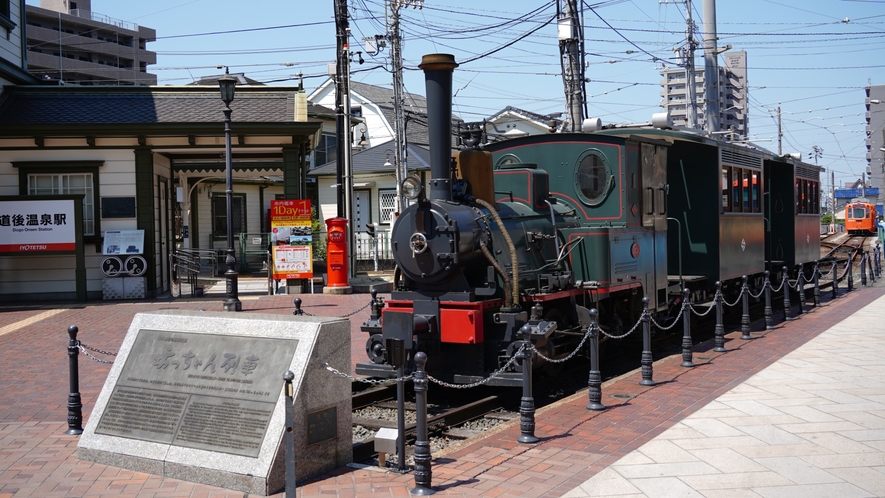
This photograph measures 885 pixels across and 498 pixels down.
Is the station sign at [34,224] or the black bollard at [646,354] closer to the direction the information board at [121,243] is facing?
the black bollard

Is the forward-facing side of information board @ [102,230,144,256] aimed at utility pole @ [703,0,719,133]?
no

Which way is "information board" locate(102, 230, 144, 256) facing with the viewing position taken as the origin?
facing the viewer

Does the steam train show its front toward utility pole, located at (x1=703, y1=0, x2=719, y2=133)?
no

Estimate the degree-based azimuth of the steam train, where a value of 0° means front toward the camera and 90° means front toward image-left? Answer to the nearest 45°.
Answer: approximately 45°

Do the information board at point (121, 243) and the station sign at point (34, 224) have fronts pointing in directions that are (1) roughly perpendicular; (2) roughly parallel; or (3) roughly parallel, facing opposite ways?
roughly parallel

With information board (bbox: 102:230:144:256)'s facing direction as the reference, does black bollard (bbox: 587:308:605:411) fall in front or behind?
in front

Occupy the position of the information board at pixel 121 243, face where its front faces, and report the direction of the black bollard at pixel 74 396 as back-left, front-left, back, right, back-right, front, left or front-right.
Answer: front

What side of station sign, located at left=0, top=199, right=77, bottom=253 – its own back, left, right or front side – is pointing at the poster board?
left

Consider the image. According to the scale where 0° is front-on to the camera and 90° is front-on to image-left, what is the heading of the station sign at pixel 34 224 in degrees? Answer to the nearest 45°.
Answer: approximately 0°

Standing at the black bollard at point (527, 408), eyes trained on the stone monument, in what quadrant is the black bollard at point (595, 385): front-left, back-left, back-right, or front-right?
back-right

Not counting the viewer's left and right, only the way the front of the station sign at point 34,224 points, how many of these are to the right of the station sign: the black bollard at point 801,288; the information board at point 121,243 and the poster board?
0

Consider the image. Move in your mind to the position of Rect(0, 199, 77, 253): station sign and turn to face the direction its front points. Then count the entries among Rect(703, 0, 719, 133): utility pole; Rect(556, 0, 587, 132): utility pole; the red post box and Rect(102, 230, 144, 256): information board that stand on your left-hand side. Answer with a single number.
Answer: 4

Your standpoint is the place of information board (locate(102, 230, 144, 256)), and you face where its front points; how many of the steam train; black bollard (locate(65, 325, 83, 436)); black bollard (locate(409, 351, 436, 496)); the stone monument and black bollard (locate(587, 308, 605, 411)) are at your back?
0

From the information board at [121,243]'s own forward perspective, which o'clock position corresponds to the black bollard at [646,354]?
The black bollard is roughly at 11 o'clock from the information board.

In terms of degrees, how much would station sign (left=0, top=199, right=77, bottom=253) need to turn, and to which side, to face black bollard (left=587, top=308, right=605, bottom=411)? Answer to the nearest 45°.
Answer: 0° — it already faces it

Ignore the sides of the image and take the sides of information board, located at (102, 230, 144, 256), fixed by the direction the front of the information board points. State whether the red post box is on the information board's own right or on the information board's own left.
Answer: on the information board's own left

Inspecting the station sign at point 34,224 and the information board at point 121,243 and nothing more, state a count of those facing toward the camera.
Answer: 2

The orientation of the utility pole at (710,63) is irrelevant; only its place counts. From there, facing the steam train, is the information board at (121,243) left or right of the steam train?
right
